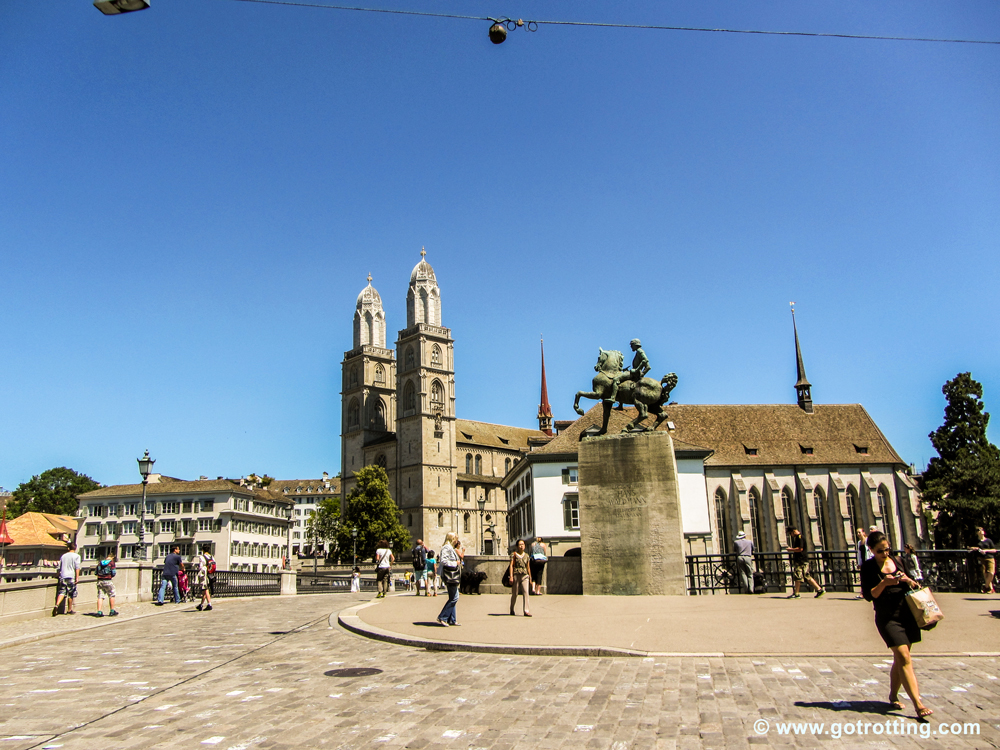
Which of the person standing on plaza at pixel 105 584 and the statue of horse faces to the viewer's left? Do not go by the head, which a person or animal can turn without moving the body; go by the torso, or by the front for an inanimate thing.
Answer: the statue of horse

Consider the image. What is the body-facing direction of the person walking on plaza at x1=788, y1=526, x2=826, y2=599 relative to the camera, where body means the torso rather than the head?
to the viewer's left

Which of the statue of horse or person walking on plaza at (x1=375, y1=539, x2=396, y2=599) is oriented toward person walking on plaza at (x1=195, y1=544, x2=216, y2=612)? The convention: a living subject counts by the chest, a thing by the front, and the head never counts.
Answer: the statue of horse

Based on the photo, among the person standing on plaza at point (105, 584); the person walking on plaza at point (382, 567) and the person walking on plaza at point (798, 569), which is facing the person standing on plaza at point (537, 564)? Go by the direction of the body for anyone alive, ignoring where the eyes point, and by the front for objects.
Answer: the person walking on plaza at point (798, 569)

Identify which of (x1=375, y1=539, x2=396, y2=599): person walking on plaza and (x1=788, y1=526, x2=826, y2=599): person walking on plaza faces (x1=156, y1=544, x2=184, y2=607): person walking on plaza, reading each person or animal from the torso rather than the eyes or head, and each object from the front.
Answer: (x1=788, y1=526, x2=826, y2=599): person walking on plaza

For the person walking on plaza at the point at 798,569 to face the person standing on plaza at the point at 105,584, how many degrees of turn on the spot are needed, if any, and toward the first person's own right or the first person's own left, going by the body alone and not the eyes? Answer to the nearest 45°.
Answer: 0° — they already face them

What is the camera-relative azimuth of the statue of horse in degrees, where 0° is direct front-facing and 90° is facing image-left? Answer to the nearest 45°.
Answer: approximately 90°
